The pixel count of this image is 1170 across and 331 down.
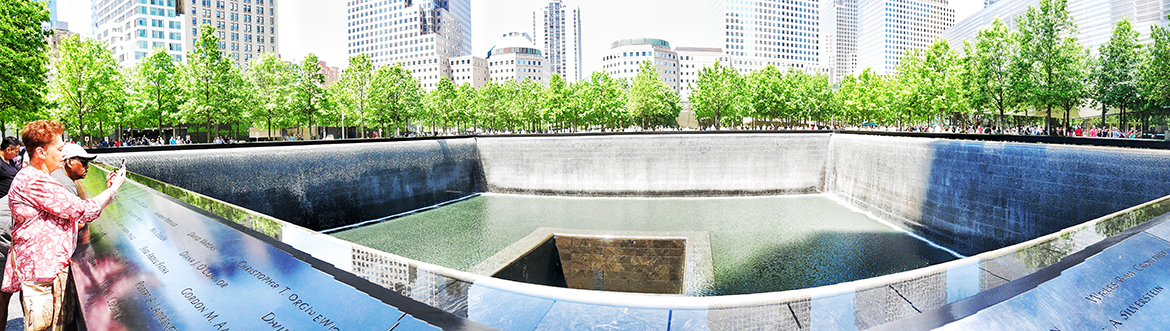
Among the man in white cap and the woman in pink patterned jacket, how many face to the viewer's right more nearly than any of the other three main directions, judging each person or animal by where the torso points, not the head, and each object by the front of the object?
2

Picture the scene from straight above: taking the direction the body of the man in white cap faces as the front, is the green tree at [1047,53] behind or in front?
in front

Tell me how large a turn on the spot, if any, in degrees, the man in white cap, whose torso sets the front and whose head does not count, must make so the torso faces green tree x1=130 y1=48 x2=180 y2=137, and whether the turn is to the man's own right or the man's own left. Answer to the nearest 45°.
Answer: approximately 90° to the man's own left

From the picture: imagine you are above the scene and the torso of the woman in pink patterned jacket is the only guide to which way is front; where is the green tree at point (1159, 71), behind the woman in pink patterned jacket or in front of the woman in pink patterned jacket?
in front

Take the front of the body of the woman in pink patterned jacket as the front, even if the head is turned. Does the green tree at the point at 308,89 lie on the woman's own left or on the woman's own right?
on the woman's own left

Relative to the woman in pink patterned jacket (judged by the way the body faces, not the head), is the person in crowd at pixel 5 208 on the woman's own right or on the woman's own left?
on the woman's own left

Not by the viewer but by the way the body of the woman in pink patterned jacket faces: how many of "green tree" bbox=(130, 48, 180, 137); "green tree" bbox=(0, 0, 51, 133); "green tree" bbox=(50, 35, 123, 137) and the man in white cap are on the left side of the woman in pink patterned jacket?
4

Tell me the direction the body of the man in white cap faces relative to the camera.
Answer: to the viewer's right

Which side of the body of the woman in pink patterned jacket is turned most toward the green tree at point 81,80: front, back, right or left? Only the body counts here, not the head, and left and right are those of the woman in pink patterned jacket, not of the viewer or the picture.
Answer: left

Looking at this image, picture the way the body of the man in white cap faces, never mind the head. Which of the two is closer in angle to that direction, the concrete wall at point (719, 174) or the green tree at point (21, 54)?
the concrete wall

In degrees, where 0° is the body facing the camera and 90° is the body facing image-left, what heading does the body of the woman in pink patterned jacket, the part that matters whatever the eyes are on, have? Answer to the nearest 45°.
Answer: approximately 270°

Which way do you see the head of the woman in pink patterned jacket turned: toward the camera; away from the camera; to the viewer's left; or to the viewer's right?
to the viewer's right
